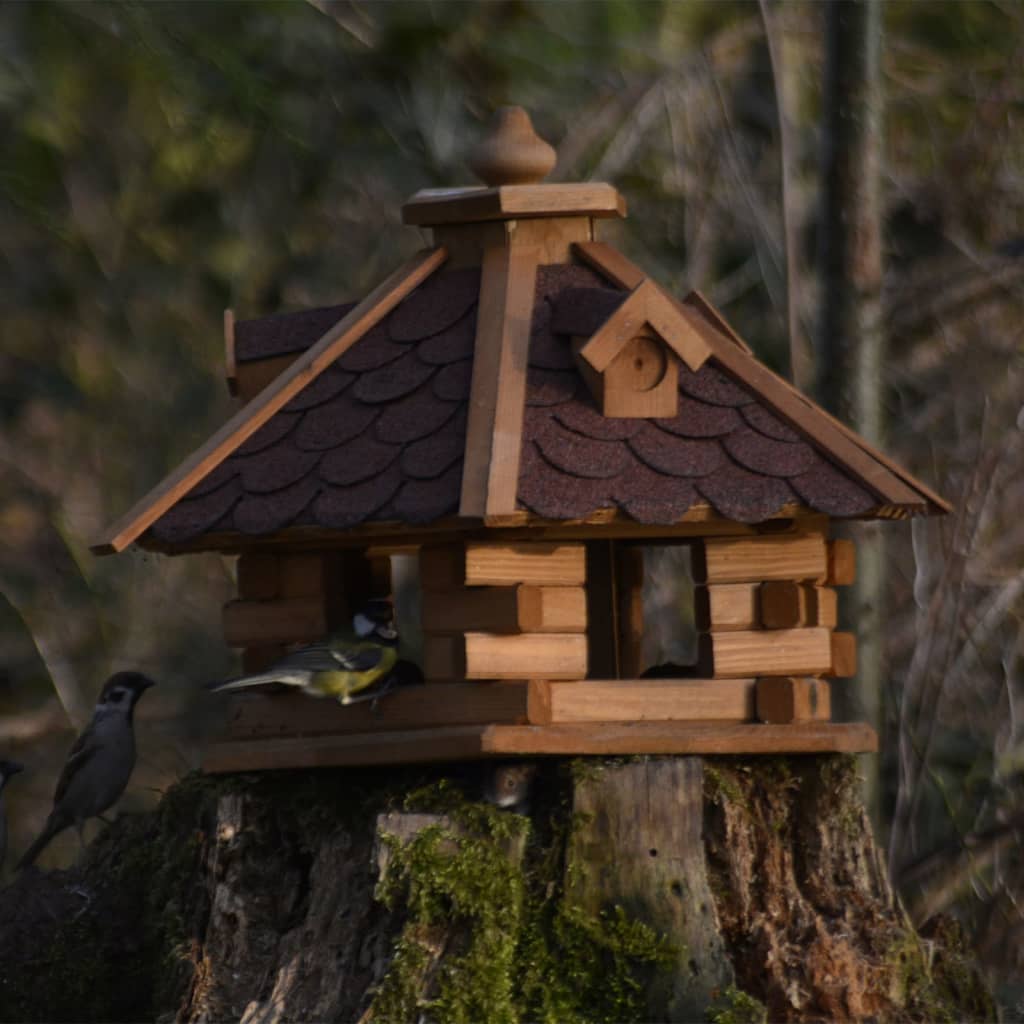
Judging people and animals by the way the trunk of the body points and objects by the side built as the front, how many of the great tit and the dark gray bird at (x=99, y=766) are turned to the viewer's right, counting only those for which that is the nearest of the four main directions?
2

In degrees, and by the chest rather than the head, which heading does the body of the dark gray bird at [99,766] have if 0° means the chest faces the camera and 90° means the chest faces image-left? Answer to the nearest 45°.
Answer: approximately 270°

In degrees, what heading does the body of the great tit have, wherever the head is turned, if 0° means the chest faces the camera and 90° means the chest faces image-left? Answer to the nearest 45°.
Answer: approximately 270°

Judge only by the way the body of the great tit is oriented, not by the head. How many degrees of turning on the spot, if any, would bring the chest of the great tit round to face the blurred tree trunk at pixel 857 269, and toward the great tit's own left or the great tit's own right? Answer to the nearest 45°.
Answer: approximately 45° to the great tit's own left
